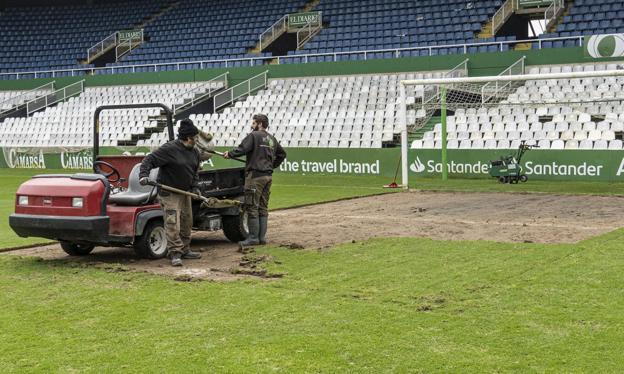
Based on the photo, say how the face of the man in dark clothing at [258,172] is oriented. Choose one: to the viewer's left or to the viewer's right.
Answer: to the viewer's left

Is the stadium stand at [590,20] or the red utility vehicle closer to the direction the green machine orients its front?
the red utility vehicle

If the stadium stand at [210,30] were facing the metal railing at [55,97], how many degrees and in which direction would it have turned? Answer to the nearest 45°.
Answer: approximately 90° to its right

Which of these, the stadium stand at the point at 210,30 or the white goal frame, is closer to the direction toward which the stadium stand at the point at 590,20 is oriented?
the white goal frame

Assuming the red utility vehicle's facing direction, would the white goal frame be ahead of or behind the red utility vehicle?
behind

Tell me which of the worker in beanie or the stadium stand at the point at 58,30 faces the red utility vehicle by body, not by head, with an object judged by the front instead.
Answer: the stadium stand

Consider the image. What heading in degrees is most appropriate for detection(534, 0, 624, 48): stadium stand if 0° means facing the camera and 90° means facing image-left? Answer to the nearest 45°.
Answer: approximately 0°

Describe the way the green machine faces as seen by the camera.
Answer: facing to the left of the viewer

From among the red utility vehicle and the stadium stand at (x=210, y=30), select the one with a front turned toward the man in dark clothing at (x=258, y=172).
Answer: the stadium stand
